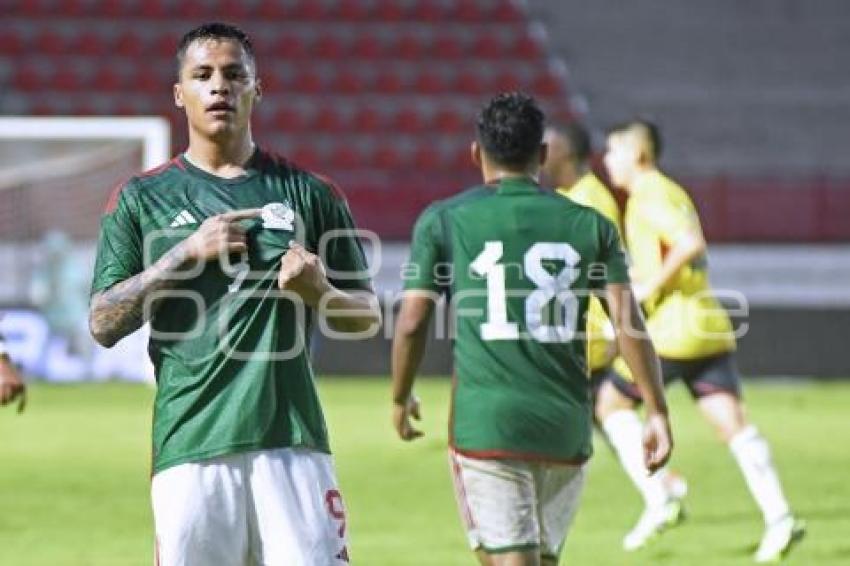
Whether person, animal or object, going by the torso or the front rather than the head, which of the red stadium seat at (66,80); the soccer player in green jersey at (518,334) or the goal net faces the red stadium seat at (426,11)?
the soccer player in green jersey

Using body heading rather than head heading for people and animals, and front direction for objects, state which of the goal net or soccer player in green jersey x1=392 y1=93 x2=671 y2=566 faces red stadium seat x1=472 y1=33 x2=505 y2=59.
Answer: the soccer player in green jersey

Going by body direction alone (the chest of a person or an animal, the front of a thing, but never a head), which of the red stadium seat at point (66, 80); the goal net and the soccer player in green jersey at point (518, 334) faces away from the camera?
the soccer player in green jersey

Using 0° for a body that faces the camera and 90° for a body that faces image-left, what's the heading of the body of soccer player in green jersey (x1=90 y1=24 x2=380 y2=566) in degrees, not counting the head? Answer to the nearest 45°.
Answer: approximately 0°

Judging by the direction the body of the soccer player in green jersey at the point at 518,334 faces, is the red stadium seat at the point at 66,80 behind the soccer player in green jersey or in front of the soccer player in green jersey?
in front

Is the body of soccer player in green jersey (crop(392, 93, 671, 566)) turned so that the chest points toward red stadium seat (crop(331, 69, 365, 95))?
yes

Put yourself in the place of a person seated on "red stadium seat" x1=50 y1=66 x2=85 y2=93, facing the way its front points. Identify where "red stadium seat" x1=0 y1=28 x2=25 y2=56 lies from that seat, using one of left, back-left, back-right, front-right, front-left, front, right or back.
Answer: back-right

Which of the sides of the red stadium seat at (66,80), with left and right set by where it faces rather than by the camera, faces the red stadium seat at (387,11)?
left

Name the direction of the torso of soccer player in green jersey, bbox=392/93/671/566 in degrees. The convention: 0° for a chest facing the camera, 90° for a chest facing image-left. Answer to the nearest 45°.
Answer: approximately 180°

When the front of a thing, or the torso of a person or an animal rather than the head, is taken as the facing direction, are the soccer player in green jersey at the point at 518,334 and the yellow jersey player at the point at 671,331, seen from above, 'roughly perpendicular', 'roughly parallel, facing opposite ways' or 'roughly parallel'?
roughly perpendicular

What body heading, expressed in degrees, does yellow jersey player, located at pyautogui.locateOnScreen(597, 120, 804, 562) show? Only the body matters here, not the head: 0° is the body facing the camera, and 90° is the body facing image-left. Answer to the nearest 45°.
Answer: approximately 90°
